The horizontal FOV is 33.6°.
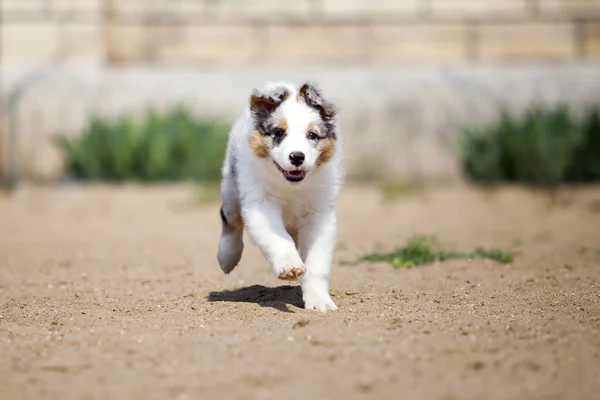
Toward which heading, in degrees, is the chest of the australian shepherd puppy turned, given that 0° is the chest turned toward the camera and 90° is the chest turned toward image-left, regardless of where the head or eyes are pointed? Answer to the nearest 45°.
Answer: approximately 0°

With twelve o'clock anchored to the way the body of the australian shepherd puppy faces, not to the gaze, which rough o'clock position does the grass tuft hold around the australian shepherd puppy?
The grass tuft is roughly at 7 o'clock from the australian shepherd puppy.

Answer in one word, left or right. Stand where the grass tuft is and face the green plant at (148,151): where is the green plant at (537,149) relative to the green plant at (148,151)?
right

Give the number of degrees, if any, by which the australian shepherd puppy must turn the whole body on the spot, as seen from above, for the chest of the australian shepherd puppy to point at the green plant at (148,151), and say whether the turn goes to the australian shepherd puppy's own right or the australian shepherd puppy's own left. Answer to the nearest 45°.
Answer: approximately 180°

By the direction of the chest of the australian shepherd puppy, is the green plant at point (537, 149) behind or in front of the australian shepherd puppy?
behind

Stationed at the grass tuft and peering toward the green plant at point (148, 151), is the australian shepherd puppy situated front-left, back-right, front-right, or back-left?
back-left
